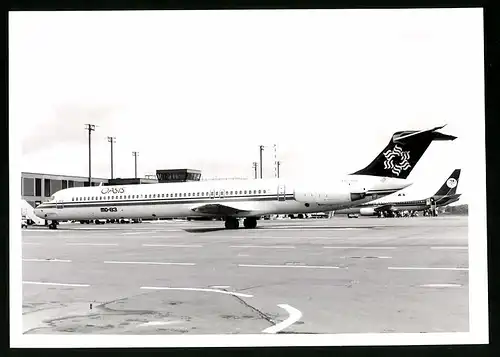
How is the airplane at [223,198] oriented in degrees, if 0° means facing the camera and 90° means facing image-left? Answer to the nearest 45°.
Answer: approximately 90°
